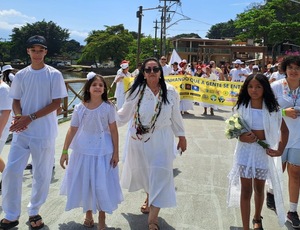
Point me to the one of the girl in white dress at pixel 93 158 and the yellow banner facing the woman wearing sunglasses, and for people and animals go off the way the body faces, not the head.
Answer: the yellow banner

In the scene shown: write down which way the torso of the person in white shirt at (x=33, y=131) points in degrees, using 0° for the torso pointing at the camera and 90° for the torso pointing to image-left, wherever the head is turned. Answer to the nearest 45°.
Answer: approximately 0°

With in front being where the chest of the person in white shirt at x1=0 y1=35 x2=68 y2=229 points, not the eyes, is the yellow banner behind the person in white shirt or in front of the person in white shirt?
behind

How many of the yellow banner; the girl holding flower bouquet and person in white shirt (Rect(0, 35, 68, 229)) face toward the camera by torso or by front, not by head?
3

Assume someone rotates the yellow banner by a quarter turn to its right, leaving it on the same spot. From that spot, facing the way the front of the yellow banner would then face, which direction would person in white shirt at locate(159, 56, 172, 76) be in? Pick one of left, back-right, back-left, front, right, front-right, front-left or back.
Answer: front

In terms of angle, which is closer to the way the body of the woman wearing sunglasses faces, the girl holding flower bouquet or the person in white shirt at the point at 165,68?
the girl holding flower bouquet

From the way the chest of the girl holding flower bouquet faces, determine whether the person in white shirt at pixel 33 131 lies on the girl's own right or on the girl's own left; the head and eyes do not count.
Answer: on the girl's own right

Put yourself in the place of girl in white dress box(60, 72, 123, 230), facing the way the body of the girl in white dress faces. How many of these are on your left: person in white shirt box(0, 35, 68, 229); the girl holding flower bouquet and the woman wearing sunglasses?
2

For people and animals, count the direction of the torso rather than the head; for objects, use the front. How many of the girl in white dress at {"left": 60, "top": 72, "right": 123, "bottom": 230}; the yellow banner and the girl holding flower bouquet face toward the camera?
3
